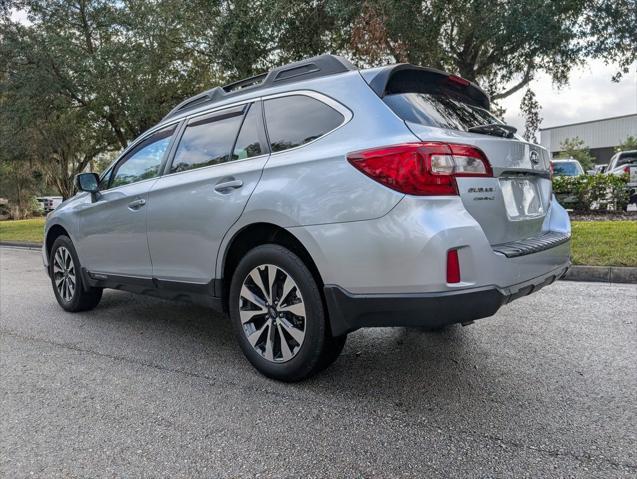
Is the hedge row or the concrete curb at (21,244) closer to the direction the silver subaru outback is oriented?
the concrete curb

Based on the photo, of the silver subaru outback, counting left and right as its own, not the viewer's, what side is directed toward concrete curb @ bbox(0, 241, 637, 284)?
right

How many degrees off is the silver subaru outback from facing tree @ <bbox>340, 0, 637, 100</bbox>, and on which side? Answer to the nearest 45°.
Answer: approximately 90° to its right

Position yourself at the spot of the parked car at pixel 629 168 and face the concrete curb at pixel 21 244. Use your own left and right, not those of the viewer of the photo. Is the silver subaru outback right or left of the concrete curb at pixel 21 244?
left

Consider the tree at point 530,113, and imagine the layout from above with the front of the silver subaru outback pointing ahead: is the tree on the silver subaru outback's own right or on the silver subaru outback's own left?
on the silver subaru outback's own right

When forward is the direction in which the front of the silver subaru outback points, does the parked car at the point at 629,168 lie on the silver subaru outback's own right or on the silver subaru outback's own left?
on the silver subaru outback's own right

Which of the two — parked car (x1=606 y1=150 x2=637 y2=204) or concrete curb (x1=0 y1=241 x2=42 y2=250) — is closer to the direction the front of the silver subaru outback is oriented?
the concrete curb

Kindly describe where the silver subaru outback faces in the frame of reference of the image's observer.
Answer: facing away from the viewer and to the left of the viewer

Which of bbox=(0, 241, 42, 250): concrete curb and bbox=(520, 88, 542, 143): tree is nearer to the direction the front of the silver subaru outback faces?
the concrete curb

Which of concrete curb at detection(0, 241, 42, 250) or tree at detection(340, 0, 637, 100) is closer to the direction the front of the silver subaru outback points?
the concrete curb

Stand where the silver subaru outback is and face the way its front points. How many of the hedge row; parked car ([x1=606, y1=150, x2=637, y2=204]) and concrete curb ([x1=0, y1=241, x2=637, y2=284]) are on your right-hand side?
3

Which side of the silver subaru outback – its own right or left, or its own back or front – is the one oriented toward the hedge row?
right
